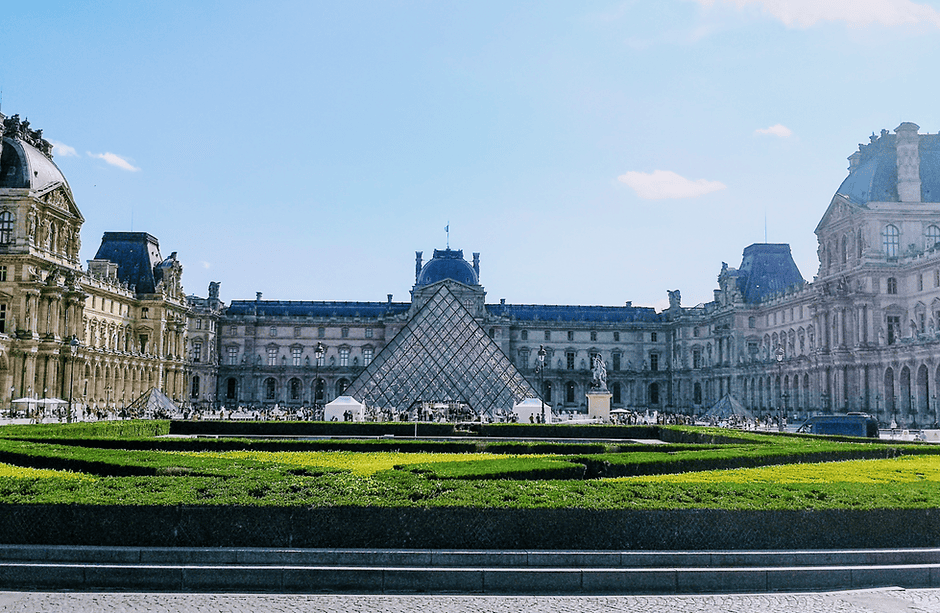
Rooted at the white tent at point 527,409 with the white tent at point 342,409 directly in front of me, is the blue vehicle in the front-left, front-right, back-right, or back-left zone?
back-left

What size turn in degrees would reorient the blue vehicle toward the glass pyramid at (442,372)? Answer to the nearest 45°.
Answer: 0° — it already faces it

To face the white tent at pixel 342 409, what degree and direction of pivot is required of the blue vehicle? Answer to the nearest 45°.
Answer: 0° — it already faces it

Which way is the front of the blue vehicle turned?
to the viewer's left
